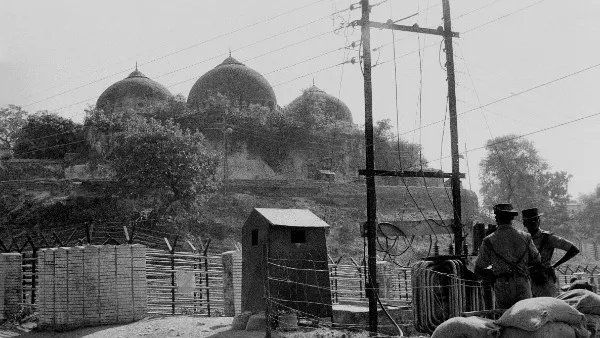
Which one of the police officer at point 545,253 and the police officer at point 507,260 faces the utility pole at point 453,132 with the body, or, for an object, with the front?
the police officer at point 507,260

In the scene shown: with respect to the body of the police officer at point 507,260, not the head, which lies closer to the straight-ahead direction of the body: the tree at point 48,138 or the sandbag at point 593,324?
the tree

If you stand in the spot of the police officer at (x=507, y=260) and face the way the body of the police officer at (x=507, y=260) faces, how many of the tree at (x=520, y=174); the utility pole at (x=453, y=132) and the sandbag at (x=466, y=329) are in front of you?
2

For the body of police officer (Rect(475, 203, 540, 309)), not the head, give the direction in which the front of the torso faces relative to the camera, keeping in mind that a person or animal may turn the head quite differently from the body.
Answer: away from the camera

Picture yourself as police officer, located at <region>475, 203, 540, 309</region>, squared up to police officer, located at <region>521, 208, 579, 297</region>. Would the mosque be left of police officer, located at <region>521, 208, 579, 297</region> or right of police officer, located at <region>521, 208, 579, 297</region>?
left

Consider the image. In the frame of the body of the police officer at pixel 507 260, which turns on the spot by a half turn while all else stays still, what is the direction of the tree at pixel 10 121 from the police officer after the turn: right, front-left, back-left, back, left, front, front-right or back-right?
back-right

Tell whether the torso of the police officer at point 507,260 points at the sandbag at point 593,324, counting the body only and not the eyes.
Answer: no

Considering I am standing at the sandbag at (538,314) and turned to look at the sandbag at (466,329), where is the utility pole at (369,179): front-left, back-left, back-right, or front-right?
front-right

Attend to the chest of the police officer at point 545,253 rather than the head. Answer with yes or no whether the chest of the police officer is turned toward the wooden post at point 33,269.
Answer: no

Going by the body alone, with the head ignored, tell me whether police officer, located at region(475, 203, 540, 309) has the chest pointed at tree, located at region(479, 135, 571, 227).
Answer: yes

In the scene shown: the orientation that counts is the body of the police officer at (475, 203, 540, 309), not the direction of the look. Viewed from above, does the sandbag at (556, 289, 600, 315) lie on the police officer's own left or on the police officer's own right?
on the police officer's own right

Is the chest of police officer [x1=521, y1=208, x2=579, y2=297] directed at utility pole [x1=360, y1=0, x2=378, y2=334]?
no
